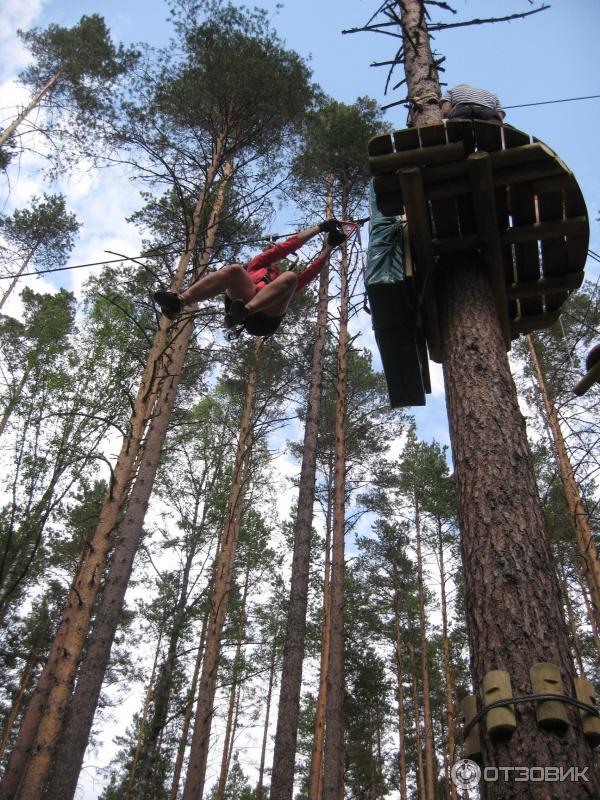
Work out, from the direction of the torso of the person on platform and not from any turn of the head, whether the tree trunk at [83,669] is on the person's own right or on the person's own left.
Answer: on the person's own left

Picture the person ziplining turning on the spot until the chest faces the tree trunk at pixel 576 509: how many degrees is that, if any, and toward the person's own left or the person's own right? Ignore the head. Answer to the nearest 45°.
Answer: approximately 180°

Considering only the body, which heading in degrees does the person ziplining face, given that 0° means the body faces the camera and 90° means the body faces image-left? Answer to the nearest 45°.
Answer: approximately 45°

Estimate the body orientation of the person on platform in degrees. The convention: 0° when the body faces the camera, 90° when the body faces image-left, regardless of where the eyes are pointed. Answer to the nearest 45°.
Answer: approximately 180°

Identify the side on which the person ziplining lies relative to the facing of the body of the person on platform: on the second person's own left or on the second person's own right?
on the second person's own left
